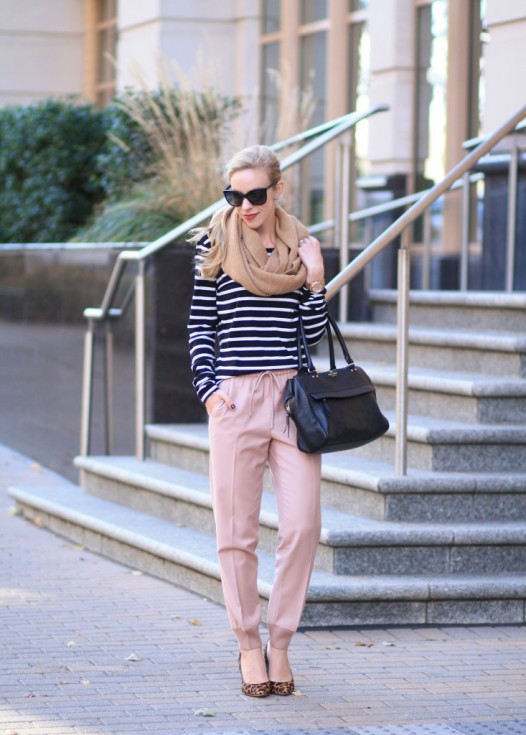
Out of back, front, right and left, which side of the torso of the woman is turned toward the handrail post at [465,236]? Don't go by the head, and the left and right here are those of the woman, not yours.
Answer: back

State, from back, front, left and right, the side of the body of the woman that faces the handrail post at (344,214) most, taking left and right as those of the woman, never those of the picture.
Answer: back

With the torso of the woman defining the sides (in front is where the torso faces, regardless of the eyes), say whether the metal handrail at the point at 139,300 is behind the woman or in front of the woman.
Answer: behind

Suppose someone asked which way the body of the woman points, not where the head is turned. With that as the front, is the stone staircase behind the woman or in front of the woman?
behind

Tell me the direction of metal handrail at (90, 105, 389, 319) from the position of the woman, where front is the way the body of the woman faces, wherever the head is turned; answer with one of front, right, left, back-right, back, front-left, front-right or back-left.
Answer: back

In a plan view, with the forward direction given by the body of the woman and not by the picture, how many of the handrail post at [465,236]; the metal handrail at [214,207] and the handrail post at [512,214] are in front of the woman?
0

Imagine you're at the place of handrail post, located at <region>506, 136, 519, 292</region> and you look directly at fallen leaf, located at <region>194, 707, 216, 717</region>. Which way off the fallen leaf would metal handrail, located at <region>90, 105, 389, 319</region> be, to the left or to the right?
right

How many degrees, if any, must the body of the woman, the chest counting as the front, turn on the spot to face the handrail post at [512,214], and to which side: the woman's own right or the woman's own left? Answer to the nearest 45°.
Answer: approximately 135° to the woman's own left

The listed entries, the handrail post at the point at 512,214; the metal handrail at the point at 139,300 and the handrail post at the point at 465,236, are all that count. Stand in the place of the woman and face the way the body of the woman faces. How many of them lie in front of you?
0

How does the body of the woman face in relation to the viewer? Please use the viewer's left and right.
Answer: facing the viewer
